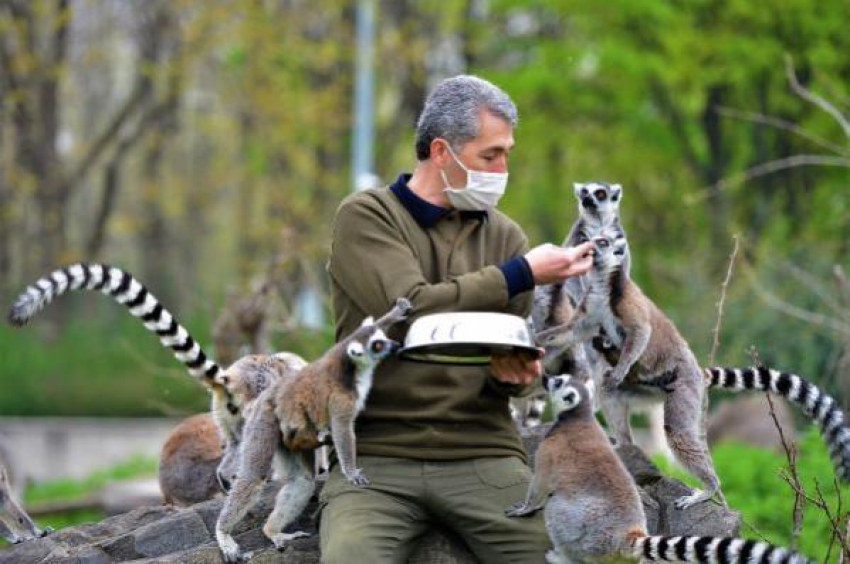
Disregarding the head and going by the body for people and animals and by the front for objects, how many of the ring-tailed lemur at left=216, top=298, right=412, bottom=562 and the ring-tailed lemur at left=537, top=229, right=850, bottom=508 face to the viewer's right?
1

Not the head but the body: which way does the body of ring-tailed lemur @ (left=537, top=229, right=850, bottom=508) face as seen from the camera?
to the viewer's left

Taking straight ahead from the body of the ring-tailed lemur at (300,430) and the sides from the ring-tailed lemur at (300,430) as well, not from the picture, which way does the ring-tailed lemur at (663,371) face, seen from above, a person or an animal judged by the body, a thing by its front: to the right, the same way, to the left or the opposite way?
the opposite way

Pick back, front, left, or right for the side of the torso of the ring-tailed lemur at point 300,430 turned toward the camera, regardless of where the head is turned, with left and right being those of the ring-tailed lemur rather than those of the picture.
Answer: right

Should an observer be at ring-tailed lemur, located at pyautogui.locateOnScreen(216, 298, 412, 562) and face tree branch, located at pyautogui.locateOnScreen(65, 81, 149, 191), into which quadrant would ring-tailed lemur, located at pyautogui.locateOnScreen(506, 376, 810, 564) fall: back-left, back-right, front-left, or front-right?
back-right

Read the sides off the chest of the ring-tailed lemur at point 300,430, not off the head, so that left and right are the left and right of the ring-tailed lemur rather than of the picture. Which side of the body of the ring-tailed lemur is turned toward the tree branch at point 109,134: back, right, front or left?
left

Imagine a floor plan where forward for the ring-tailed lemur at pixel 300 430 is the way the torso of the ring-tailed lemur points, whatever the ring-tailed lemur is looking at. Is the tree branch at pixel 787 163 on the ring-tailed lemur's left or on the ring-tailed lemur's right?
on the ring-tailed lemur's left

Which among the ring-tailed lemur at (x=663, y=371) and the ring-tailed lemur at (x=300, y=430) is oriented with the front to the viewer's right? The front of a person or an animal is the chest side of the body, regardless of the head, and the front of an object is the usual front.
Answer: the ring-tailed lemur at (x=300, y=430)
